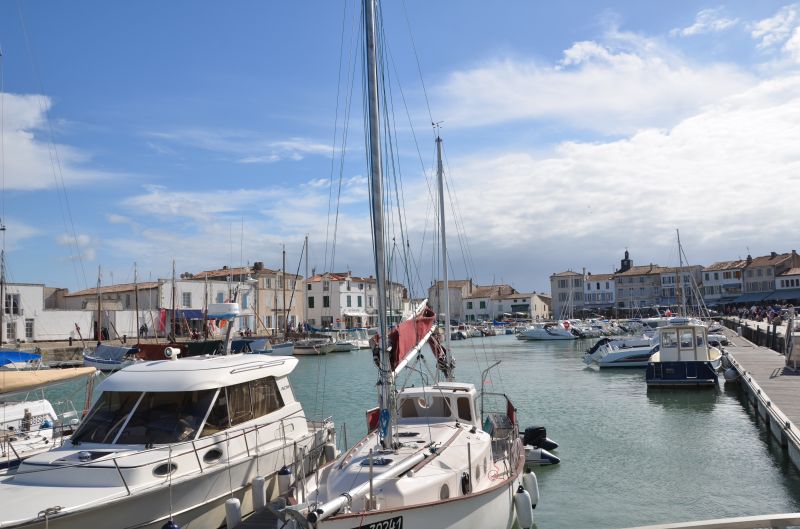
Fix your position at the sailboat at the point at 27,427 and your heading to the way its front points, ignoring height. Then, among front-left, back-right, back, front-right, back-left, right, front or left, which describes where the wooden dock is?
back-left

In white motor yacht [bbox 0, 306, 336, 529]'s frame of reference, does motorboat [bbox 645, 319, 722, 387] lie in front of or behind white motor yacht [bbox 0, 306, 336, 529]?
behind

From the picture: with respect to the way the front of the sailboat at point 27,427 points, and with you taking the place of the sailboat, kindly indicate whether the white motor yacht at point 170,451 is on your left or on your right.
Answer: on your left

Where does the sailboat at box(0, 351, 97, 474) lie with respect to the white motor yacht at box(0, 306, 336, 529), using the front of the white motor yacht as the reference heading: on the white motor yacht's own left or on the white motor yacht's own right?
on the white motor yacht's own right

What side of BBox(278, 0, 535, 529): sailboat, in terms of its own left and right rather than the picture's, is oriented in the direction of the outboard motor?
back

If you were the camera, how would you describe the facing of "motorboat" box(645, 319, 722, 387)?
facing away from the viewer

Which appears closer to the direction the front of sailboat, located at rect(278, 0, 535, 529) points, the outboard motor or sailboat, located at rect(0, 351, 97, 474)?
the sailboat, located at rect(0, 351, 97, 474)

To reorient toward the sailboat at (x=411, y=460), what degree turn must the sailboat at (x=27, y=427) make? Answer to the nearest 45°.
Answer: approximately 90° to its left

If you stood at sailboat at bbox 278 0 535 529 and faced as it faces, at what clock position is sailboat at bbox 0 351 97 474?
The sailboat at bbox 0 351 97 474 is roughly at 2 o'clock from the sailboat at bbox 278 0 535 529.
